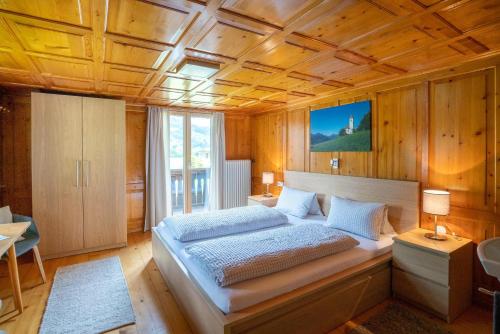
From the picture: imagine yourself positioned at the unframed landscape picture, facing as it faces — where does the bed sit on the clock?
The bed is roughly at 11 o'clock from the unframed landscape picture.

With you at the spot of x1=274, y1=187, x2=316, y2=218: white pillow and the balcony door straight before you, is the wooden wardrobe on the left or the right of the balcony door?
left

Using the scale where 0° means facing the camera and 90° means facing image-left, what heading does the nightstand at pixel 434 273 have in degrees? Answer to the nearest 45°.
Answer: approximately 45°

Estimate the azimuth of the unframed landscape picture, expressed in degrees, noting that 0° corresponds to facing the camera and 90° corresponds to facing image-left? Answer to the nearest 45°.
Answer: approximately 45°

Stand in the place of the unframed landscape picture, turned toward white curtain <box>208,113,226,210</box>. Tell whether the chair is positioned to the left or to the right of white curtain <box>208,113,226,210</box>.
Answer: left

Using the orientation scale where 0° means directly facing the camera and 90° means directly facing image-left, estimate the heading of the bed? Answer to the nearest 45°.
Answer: approximately 45°

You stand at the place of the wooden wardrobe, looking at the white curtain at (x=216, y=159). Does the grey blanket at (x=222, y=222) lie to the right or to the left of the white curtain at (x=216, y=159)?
right
